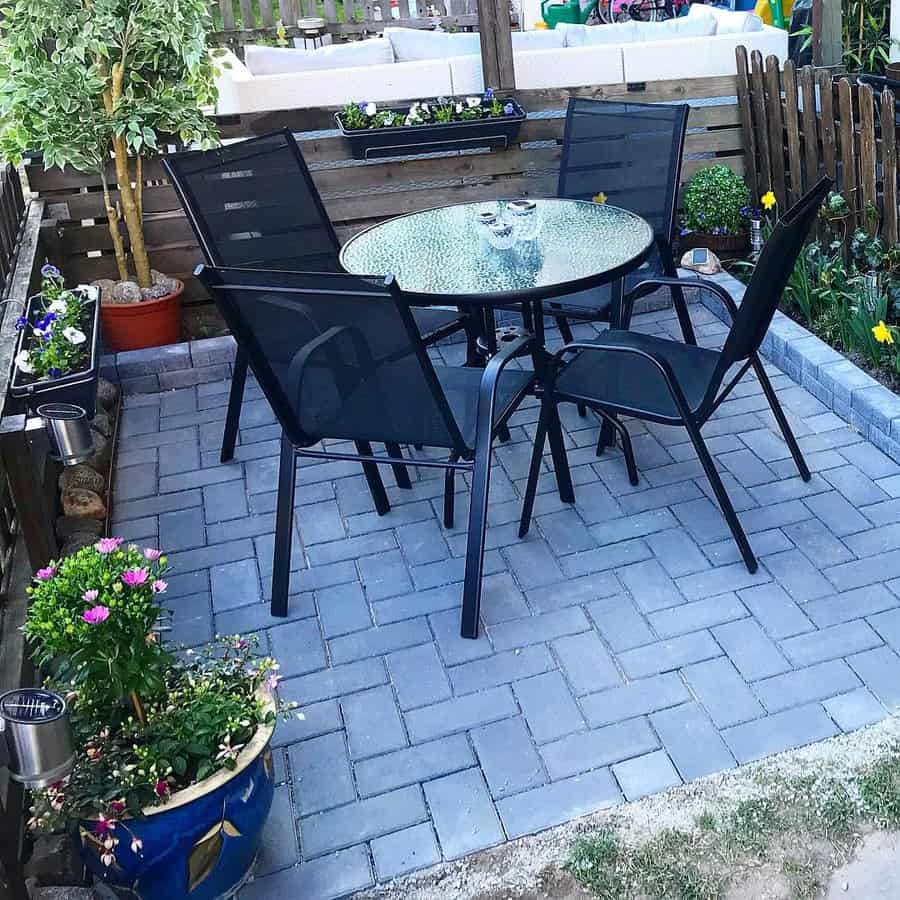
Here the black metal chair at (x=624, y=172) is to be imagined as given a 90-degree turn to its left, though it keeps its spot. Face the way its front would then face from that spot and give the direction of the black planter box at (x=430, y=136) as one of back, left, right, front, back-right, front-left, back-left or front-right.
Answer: back

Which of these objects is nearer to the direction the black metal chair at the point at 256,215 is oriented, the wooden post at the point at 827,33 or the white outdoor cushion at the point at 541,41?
the wooden post

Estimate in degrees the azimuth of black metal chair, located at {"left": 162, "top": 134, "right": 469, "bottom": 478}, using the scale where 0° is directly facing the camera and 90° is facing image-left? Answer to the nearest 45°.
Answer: approximately 315°

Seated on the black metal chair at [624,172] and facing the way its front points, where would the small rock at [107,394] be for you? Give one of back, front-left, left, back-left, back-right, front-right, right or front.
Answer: front-right

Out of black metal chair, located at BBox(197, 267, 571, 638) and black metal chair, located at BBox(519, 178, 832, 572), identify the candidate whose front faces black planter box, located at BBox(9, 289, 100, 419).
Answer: black metal chair, located at BBox(519, 178, 832, 572)

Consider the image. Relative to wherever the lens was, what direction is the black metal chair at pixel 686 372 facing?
facing to the left of the viewer

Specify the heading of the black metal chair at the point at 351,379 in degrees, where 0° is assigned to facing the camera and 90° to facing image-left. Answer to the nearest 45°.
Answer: approximately 225°

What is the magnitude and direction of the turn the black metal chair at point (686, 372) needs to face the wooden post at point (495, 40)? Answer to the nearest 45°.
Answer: approximately 90° to its right

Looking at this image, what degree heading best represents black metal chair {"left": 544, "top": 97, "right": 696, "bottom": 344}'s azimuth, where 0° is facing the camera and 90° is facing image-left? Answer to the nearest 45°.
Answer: approximately 45°

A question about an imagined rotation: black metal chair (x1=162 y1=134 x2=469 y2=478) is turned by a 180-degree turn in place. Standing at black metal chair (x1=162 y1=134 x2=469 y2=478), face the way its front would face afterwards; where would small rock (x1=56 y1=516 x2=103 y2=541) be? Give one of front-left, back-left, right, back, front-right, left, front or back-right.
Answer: left

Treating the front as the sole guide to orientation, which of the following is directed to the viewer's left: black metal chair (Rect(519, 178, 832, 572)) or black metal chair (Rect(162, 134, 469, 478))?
black metal chair (Rect(519, 178, 832, 572))
